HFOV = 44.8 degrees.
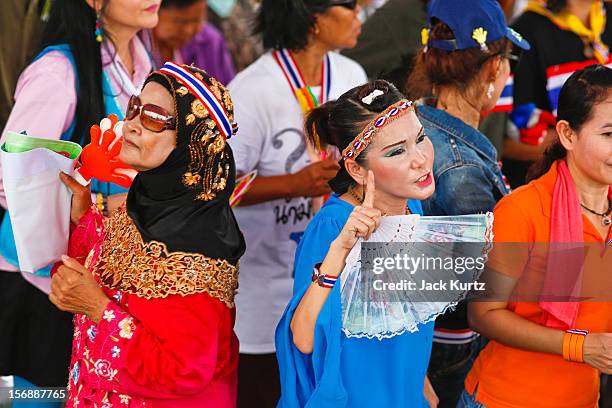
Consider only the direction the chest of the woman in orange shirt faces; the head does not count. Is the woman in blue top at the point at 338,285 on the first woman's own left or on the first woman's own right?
on the first woman's own right

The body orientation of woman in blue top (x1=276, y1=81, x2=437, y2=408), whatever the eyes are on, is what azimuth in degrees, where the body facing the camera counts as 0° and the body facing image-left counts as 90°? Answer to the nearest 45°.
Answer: approximately 315°

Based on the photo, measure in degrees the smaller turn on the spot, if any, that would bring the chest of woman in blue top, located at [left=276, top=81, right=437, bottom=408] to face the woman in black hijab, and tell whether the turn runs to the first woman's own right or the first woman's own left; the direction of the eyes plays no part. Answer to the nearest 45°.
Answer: approximately 135° to the first woman's own right

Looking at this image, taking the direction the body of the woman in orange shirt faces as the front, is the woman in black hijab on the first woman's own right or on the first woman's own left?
on the first woman's own right

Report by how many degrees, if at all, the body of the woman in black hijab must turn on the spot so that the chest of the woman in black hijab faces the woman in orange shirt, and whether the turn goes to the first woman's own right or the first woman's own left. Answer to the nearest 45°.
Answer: approximately 135° to the first woman's own left
